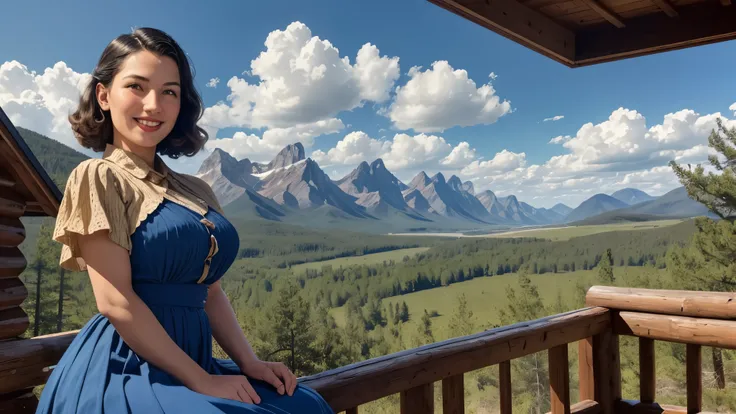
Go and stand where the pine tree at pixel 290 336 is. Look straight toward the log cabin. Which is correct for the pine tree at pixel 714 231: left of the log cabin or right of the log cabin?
left

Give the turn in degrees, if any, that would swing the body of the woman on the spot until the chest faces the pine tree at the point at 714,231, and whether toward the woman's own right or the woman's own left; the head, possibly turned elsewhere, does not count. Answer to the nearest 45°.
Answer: approximately 90° to the woman's own left

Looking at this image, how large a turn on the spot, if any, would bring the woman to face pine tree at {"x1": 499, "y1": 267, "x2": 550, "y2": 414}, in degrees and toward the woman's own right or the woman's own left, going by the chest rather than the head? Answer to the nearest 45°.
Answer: approximately 90° to the woman's own left

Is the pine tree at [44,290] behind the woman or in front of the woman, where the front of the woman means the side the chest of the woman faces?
behind

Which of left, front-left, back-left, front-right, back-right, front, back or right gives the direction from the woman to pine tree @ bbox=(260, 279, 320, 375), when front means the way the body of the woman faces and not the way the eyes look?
back-left

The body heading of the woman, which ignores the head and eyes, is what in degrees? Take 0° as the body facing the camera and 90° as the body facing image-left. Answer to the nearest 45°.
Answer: approximately 315°
